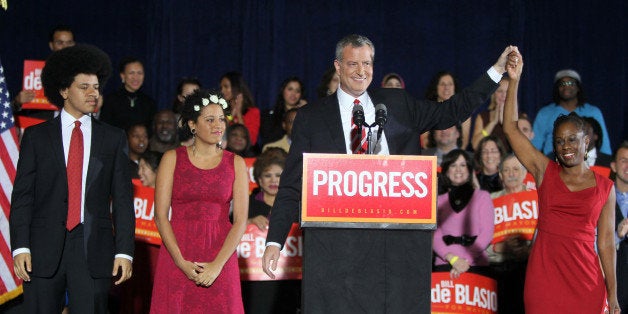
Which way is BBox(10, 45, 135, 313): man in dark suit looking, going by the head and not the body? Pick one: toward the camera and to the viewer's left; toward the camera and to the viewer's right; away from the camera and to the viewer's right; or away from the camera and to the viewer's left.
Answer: toward the camera and to the viewer's right

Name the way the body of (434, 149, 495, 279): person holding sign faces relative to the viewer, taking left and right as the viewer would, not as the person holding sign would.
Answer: facing the viewer

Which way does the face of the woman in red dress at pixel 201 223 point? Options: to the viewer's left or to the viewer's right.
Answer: to the viewer's right

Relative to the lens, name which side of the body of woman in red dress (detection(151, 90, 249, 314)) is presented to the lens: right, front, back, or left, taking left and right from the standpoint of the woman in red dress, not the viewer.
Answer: front

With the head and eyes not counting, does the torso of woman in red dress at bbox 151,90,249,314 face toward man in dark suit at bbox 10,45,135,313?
no

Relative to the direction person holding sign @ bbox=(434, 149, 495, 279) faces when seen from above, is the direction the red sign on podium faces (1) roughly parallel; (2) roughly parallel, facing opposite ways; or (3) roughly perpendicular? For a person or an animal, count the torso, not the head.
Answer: roughly parallel

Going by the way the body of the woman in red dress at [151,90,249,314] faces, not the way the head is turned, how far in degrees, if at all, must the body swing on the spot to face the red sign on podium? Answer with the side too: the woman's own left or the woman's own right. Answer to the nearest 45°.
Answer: approximately 45° to the woman's own left

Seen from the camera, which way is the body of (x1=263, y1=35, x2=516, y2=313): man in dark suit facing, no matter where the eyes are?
toward the camera

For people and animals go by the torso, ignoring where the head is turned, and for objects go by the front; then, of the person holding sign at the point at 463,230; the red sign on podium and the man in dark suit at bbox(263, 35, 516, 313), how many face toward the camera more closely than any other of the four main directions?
3

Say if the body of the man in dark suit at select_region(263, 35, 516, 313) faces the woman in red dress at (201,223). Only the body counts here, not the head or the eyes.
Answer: no

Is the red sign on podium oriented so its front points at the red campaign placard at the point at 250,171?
no

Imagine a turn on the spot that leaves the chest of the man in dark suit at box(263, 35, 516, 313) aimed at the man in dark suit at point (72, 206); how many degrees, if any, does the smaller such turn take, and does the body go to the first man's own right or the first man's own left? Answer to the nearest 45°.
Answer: approximately 90° to the first man's own right

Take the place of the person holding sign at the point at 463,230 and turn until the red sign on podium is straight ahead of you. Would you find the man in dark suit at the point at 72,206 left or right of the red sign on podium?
right
